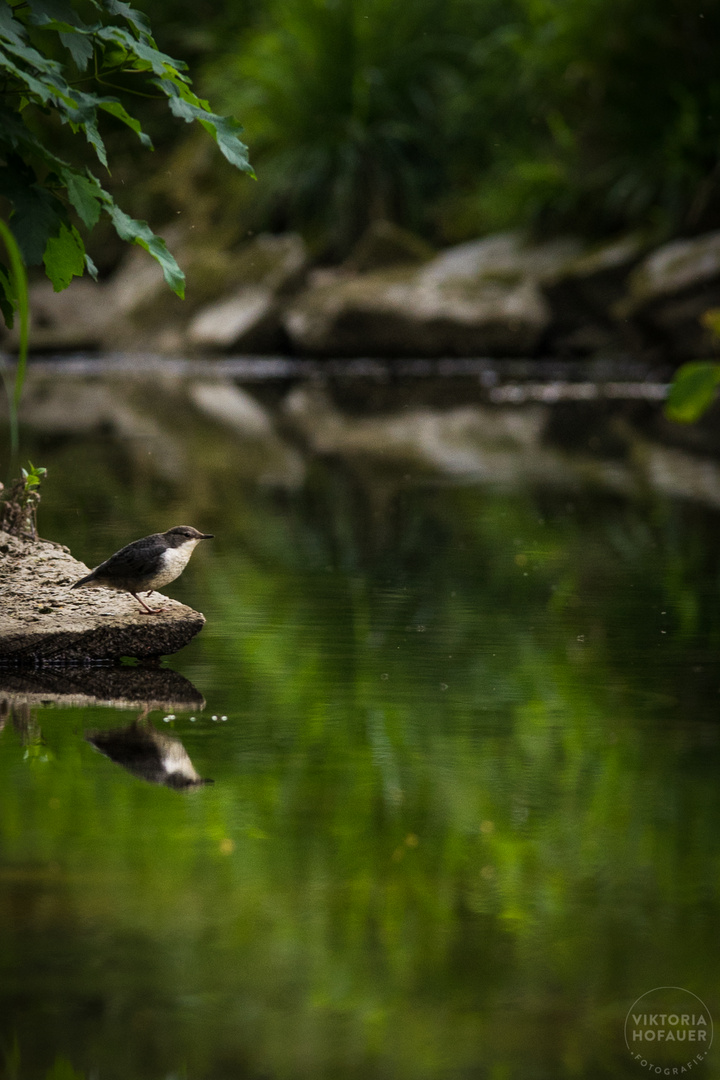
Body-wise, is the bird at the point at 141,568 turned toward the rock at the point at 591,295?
no

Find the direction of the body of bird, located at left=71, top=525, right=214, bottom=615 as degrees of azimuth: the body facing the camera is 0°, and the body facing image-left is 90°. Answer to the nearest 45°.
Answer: approximately 270°

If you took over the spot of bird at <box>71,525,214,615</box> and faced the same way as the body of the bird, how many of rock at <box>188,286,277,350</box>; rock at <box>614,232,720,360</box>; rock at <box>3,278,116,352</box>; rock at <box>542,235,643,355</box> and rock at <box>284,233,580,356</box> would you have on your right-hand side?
0

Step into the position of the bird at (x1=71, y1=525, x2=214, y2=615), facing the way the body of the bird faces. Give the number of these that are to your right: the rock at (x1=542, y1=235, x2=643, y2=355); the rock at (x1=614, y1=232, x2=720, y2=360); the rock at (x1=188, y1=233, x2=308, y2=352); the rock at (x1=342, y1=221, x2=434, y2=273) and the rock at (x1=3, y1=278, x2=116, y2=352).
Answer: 0

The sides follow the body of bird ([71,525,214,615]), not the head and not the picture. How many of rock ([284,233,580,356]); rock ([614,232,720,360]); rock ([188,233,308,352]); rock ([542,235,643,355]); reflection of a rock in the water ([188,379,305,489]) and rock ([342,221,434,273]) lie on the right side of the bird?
0

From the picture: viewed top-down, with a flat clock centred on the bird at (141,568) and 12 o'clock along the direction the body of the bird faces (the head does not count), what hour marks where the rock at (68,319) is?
The rock is roughly at 9 o'clock from the bird.
